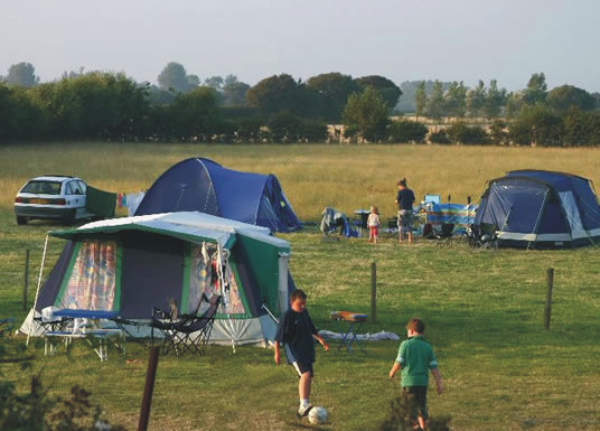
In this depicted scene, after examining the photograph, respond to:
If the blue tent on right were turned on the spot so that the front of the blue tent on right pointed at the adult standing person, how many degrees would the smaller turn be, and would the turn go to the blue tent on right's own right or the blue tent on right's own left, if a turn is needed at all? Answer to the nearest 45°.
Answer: approximately 45° to the blue tent on right's own right

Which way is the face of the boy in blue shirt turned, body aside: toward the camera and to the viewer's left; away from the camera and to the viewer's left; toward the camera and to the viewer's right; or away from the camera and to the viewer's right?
toward the camera and to the viewer's right

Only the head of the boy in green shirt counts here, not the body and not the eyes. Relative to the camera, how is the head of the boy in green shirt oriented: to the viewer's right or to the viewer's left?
to the viewer's left

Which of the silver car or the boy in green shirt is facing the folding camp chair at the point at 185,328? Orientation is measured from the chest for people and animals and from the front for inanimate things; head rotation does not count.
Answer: the boy in green shirt

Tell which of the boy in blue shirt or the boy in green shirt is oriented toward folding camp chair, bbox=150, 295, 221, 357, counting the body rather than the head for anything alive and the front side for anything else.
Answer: the boy in green shirt

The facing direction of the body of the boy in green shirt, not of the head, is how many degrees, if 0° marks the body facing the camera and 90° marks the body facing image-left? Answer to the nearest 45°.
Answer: approximately 135°

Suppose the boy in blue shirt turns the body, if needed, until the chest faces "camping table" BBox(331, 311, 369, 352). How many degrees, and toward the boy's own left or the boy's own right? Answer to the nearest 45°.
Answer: approximately 135° to the boy's own left

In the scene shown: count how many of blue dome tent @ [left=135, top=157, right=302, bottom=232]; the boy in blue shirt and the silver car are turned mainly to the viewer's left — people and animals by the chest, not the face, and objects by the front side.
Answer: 0

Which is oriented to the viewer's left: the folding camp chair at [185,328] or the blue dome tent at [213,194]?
the folding camp chair

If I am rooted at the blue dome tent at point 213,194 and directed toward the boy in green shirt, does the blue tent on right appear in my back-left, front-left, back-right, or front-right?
front-left

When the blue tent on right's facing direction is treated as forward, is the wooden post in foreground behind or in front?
in front

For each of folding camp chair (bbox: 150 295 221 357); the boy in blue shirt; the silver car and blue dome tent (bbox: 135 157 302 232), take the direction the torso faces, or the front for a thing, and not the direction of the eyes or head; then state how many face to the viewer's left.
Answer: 1

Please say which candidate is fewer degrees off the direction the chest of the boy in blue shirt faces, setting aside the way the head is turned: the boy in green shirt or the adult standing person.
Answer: the boy in green shirt
